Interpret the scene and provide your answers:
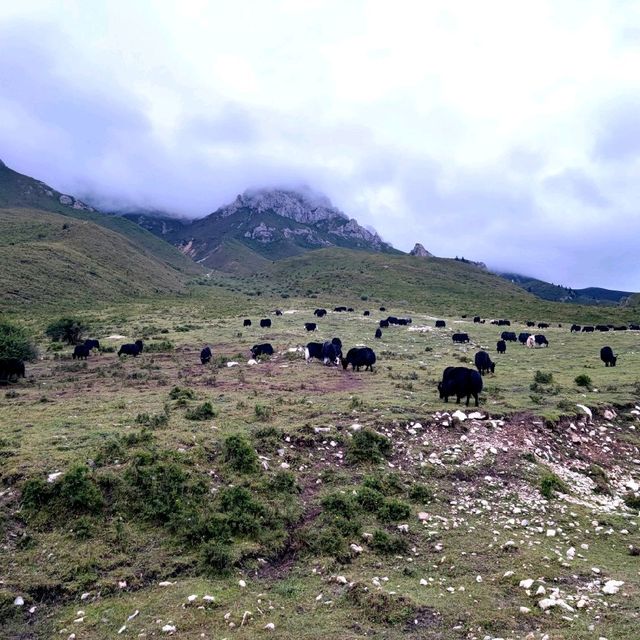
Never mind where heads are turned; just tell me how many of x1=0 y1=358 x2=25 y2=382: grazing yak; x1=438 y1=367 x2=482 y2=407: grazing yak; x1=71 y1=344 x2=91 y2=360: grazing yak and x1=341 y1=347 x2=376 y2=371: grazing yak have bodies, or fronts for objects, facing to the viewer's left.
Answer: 4

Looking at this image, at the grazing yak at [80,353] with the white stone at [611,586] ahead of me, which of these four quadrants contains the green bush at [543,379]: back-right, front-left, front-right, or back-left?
front-left

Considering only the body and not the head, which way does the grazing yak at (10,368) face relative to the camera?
to the viewer's left

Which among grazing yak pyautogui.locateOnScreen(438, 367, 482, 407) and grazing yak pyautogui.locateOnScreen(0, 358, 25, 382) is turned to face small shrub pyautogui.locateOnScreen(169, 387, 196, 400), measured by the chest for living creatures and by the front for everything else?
grazing yak pyautogui.locateOnScreen(438, 367, 482, 407)

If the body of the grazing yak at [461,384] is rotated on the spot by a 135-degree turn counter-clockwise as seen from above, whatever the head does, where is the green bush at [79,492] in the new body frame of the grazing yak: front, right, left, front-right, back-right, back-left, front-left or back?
right

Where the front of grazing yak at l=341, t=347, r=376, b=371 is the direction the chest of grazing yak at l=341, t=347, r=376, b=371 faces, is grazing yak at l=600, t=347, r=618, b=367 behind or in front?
behind

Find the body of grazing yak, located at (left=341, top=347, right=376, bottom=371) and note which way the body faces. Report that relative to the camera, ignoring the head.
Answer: to the viewer's left

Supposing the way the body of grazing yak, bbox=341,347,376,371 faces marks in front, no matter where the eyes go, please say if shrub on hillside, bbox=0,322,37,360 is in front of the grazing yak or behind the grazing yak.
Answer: in front

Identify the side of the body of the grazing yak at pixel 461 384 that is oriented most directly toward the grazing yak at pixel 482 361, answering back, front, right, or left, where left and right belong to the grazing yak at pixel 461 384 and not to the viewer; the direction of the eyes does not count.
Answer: right

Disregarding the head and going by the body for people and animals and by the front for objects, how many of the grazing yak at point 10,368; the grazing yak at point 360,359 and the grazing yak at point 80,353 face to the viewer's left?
3

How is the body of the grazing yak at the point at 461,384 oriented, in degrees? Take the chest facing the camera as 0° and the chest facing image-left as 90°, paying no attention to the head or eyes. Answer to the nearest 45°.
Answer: approximately 90°

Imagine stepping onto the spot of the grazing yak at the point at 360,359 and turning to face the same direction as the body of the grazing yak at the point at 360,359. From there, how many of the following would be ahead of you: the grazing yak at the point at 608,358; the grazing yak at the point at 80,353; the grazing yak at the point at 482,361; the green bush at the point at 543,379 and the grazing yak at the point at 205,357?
2

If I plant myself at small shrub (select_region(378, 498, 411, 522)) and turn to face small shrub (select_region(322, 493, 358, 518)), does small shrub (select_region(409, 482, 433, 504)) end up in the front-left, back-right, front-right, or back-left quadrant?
back-right

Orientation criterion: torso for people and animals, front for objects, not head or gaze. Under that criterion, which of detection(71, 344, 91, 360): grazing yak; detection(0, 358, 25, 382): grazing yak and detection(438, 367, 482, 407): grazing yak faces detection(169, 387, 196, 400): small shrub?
detection(438, 367, 482, 407): grazing yak

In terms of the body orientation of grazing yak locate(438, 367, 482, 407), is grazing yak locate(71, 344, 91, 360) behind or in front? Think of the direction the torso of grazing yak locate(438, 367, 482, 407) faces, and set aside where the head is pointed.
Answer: in front

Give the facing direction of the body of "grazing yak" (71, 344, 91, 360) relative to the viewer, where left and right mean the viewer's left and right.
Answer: facing to the left of the viewer

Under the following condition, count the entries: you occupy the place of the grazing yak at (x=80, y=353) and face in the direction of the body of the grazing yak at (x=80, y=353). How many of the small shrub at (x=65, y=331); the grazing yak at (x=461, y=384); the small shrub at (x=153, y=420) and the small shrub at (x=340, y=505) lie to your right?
1

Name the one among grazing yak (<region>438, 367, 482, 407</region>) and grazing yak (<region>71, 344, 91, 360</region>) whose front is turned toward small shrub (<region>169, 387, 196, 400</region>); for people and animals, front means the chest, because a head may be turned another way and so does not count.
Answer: grazing yak (<region>438, 367, 482, 407</region>)

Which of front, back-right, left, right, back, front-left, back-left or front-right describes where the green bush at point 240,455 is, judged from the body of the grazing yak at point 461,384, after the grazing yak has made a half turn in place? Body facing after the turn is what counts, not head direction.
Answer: back-right

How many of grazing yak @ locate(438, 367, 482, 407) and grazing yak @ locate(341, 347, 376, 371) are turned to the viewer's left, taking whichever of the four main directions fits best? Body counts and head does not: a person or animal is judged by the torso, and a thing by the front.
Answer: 2
